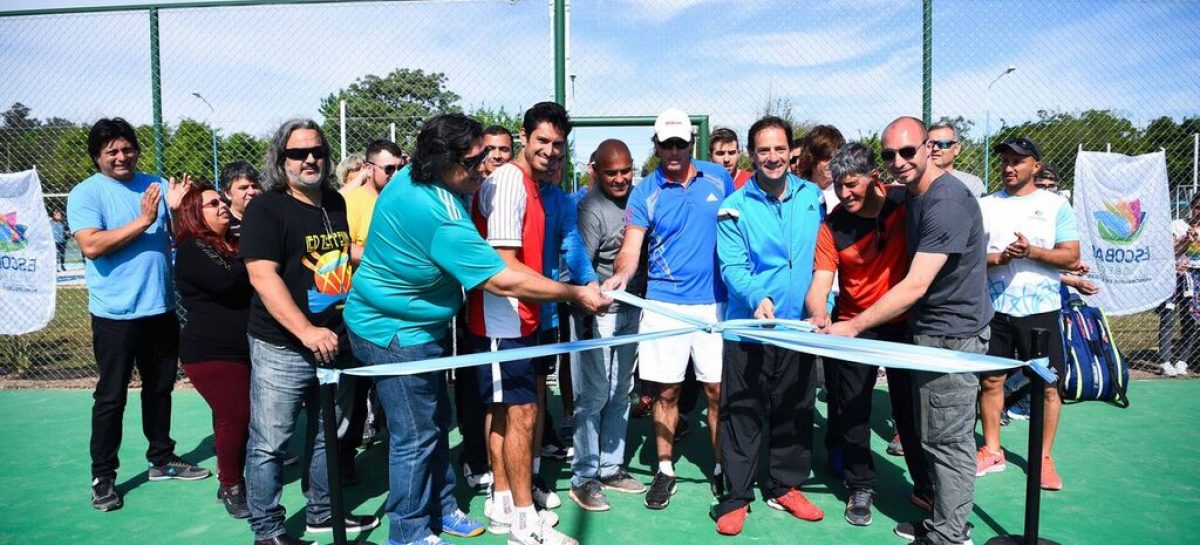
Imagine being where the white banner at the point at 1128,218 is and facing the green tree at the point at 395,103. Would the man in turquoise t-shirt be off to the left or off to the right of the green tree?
left

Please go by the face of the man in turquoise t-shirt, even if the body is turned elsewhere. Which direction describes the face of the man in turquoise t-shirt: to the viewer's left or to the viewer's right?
to the viewer's right

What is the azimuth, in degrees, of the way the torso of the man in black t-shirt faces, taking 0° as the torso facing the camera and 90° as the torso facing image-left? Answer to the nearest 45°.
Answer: approximately 315°

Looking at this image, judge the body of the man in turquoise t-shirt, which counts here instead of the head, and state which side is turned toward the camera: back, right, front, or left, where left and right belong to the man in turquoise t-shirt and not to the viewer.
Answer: right

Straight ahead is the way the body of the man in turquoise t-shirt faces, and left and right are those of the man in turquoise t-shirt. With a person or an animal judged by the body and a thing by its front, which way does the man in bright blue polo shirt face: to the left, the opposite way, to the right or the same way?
to the right
